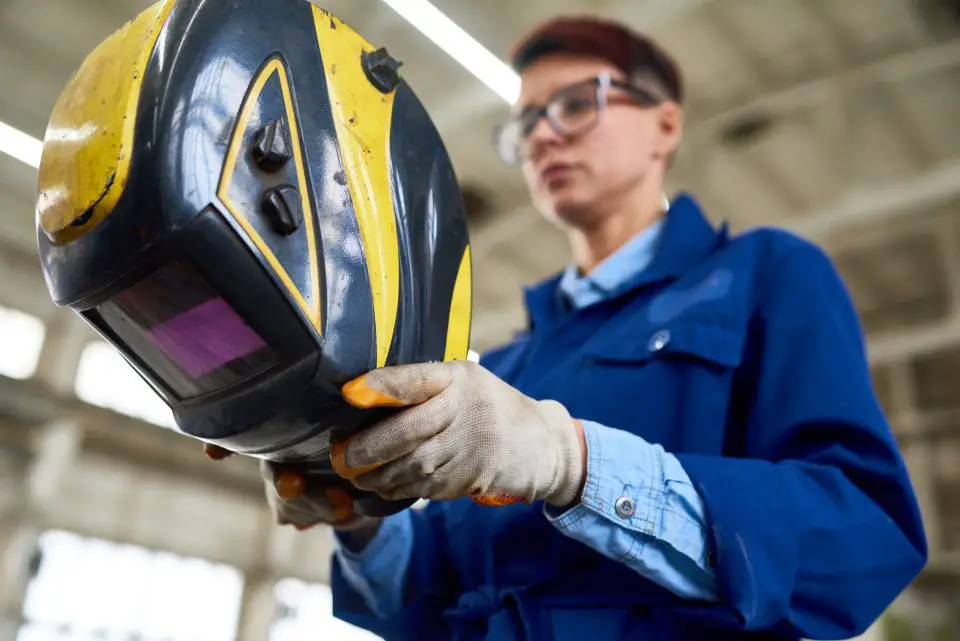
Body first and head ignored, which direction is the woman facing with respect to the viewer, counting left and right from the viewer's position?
facing the viewer and to the left of the viewer

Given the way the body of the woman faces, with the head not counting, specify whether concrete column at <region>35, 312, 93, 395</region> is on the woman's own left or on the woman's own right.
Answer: on the woman's own right

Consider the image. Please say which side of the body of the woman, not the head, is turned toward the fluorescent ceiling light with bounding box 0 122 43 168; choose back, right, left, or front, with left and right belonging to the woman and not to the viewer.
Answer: right

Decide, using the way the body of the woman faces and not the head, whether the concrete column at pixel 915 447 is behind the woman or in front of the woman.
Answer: behind

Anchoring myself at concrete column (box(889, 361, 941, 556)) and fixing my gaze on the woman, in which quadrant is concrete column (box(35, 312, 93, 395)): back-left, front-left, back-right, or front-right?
front-right

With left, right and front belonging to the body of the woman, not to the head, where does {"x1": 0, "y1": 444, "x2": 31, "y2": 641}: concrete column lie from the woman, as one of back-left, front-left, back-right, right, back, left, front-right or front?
right

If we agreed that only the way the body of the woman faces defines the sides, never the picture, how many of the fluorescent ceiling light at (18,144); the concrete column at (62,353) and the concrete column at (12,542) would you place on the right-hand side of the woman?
3
